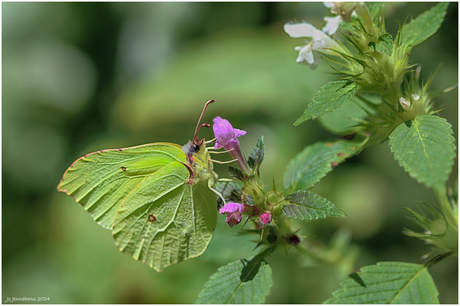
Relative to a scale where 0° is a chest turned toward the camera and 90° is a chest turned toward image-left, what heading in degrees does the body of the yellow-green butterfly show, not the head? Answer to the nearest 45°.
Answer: approximately 270°
